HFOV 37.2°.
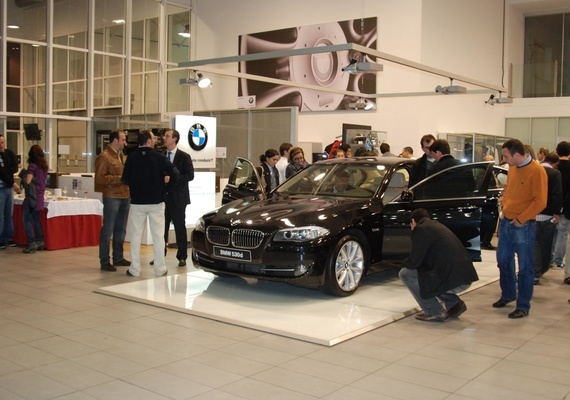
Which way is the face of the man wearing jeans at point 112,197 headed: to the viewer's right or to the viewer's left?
to the viewer's right

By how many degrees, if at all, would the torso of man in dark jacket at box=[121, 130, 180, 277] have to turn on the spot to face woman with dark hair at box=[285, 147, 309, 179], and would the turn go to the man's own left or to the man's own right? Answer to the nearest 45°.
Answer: approximately 45° to the man's own right

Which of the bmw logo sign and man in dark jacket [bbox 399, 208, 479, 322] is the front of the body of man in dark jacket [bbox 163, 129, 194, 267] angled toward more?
the man in dark jacket

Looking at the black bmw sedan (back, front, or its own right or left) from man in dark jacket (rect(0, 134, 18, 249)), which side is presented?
right

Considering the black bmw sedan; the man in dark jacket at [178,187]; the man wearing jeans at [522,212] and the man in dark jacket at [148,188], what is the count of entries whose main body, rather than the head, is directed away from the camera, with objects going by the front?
1

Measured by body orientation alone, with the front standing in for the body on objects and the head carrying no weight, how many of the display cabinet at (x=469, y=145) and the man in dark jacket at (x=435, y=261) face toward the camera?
1

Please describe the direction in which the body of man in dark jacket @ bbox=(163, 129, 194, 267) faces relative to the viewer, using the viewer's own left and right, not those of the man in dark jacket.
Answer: facing the viewer and to the left of the viewer

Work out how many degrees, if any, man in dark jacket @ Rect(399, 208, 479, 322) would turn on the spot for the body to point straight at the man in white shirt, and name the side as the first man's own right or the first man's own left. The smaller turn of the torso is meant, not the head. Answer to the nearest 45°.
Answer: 0° — they already face them

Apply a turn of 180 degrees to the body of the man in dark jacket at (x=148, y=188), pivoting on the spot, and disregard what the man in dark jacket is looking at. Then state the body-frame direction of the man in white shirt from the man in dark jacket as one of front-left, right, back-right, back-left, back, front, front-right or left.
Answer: back-left

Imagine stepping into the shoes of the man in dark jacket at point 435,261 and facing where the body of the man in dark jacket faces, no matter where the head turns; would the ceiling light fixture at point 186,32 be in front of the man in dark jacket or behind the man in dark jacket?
in front

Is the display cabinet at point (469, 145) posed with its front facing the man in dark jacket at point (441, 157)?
yes

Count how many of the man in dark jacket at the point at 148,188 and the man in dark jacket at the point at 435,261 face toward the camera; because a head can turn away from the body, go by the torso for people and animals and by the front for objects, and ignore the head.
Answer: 0

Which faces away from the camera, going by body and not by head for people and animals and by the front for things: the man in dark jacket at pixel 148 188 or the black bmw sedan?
the man in dark jacket

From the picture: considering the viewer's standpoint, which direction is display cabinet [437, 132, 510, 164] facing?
facing the viewer

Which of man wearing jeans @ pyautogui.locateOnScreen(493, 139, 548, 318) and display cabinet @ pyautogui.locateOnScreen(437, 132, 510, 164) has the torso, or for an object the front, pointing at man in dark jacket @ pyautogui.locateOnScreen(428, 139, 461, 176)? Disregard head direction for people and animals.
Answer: the display cabinet

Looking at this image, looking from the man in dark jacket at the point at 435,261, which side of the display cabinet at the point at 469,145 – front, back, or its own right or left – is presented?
front

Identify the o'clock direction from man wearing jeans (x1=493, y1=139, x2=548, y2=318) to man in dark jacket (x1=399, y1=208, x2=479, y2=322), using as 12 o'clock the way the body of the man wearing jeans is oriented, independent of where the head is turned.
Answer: The man in dark jacket is roughly at 12 o'clock from the man wearing jeans.

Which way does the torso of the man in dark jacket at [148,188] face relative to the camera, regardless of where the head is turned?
away from the camera

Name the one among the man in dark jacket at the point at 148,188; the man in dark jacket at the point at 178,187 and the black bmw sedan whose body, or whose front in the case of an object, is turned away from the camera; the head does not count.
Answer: the man in dark jacket at the point at 148,188
